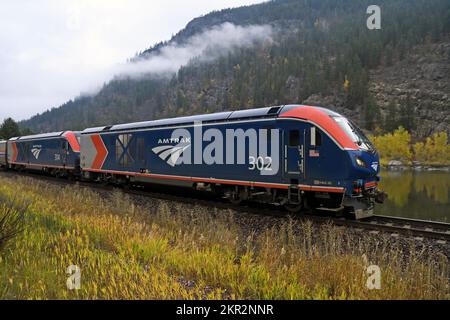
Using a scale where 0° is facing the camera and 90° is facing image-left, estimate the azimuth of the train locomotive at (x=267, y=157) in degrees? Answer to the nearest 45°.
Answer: approximately 315°
